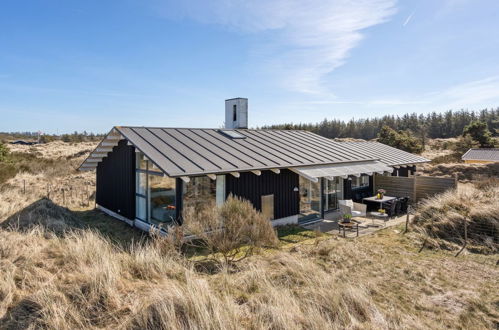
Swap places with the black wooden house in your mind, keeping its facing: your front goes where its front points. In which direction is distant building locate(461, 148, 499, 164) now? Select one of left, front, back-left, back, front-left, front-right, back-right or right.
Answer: left

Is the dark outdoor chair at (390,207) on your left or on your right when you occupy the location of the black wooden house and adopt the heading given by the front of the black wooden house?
on your left

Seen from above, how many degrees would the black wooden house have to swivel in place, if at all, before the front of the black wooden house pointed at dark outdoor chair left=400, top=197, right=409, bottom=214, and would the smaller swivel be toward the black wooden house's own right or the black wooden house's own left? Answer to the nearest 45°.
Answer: approximately 45° to the black wooden house's own left

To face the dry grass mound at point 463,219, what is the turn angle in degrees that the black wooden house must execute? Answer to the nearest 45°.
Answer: approximately 45° to its left

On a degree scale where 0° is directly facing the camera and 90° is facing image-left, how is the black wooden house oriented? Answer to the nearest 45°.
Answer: approximately 315°

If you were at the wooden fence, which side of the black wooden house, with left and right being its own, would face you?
left
